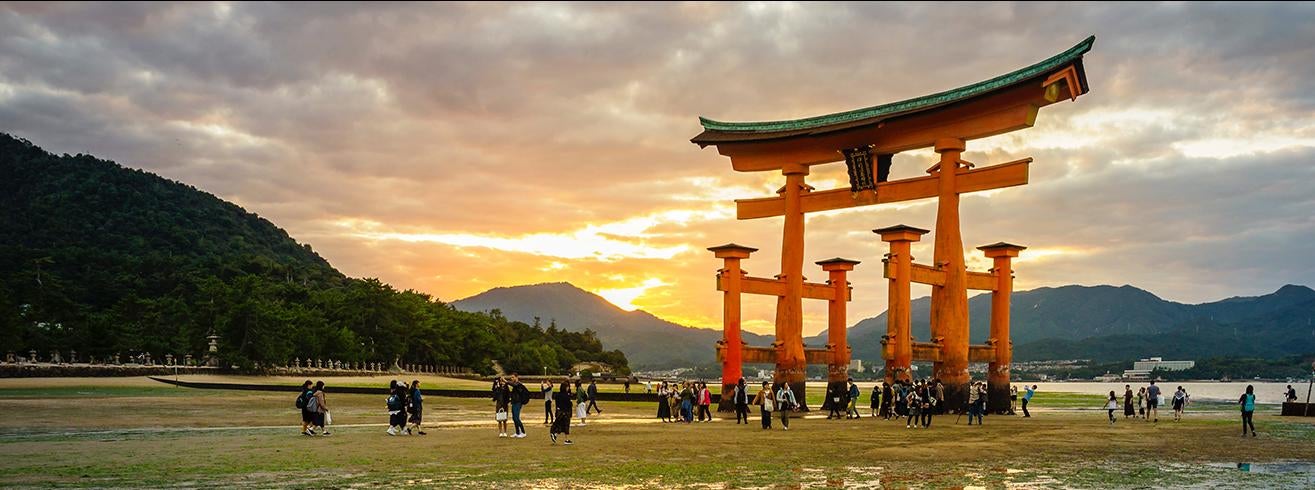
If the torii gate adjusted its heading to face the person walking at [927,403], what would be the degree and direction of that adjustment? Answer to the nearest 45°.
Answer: approximately 45° to its left

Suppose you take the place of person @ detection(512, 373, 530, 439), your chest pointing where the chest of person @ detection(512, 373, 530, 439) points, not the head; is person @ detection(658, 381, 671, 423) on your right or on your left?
on your right

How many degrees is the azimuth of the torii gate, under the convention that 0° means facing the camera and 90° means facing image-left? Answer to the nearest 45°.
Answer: approximately 45°
